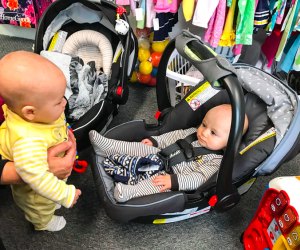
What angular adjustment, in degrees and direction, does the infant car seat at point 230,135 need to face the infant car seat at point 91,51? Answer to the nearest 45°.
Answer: approximately 90° to its right

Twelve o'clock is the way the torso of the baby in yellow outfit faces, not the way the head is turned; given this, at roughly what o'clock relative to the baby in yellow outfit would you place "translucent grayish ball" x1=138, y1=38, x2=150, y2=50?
The translucent grayish ball is roughly at 10 o'clock from the baby in yellow outfit.

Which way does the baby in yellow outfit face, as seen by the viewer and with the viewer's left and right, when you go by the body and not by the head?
facing to the right of the viewer

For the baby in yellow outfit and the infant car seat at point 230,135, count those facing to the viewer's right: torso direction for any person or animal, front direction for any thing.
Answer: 1

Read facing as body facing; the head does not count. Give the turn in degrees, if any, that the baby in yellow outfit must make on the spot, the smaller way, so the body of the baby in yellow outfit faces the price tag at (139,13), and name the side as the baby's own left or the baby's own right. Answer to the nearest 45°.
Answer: approximately 45° to the baby's own left

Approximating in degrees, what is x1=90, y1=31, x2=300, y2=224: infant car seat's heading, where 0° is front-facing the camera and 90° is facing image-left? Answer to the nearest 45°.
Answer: approximately 45°

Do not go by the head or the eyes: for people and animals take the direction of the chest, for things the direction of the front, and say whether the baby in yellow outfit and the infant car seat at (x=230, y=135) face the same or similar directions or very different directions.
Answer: very different directions

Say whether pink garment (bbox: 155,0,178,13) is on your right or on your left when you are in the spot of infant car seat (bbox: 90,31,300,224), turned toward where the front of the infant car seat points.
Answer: on your right
